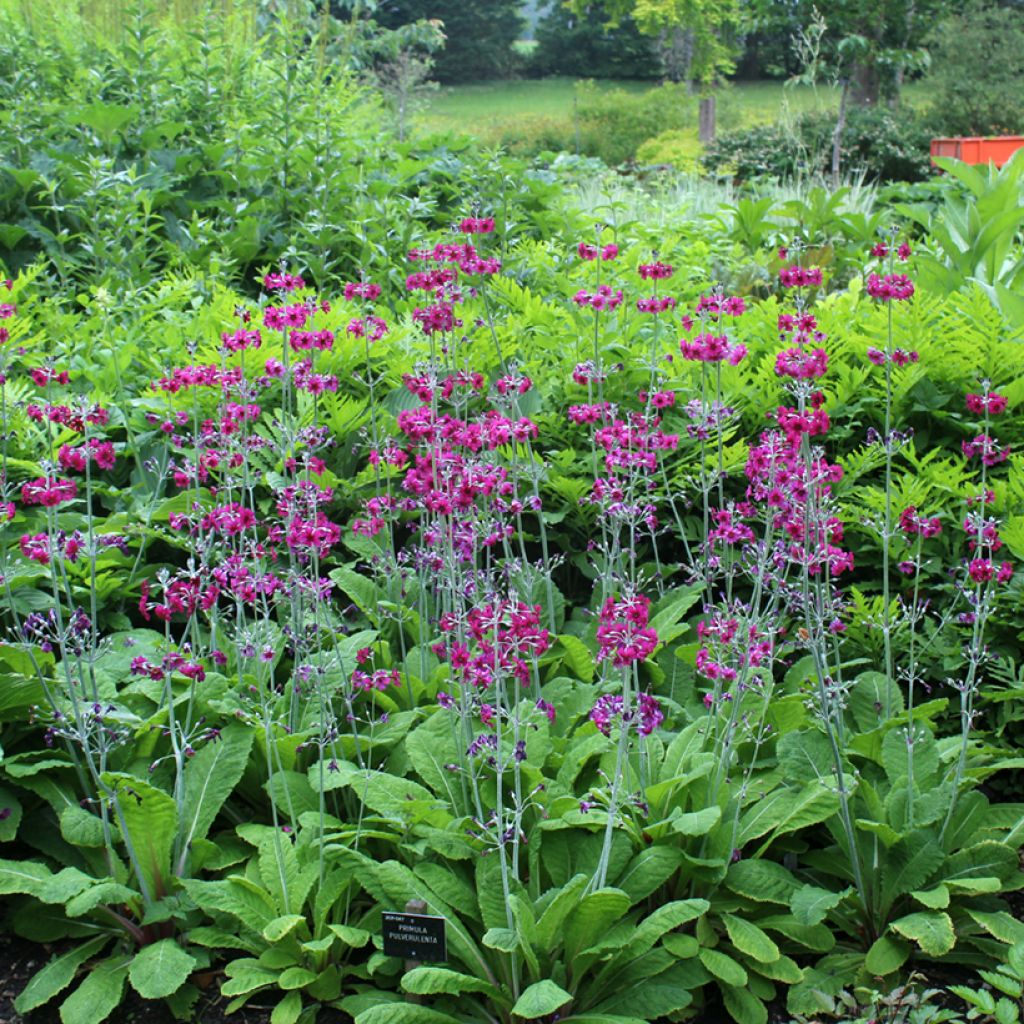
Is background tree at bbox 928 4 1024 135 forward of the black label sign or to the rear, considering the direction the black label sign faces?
to the rear

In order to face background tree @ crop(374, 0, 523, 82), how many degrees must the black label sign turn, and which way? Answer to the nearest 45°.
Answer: approximately 180°

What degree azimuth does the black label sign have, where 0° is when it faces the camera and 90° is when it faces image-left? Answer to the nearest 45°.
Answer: approximately 0°

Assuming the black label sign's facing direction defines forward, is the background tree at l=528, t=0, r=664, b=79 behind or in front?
behind

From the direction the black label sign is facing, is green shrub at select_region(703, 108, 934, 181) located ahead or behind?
behind

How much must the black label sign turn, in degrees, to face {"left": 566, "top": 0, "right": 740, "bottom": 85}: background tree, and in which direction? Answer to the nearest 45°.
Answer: approximately 180°

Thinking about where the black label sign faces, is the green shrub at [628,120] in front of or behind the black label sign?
behind
